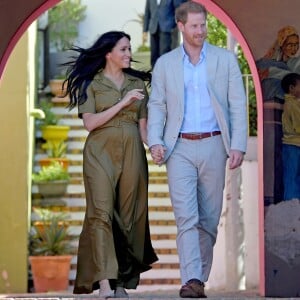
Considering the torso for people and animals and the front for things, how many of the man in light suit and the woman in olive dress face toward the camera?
2

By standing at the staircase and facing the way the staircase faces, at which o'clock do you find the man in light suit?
The man in light suit is roughly at 12 o'clock from the staircase.

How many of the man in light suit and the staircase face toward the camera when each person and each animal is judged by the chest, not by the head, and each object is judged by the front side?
2

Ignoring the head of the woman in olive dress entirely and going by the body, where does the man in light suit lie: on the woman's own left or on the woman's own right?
on the woman's own left

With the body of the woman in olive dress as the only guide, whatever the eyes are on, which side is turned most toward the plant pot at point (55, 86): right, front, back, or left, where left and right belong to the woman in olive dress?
back

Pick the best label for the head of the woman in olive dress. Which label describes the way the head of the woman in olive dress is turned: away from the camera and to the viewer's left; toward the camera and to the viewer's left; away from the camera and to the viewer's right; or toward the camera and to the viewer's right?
toward the camera and to the viewer's right

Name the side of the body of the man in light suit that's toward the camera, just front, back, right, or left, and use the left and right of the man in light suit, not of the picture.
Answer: front

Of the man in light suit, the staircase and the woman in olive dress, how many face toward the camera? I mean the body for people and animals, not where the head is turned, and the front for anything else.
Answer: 3

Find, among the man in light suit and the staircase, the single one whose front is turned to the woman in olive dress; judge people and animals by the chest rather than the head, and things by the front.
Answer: the staircase

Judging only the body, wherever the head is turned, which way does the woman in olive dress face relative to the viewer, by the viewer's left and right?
facing the viewer
